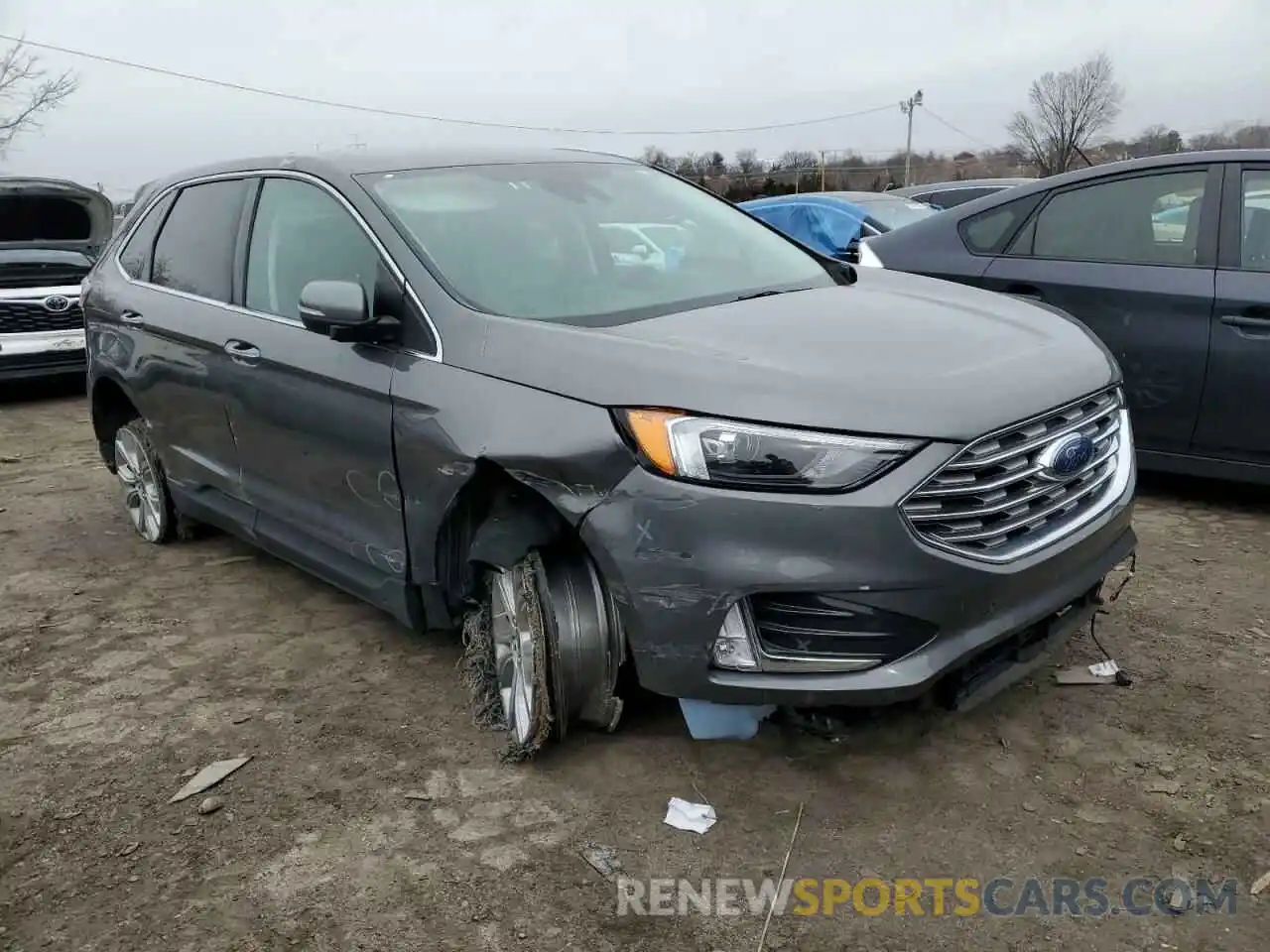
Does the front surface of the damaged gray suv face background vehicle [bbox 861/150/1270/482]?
no

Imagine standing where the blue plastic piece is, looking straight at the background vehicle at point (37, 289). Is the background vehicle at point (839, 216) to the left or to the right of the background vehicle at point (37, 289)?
right

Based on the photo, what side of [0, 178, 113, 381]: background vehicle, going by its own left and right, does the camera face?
front

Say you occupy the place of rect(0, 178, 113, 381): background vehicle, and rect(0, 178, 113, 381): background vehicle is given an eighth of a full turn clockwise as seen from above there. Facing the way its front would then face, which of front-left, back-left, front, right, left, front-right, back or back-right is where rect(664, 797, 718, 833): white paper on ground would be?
front-left

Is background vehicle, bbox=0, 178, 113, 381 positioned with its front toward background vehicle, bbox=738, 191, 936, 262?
no

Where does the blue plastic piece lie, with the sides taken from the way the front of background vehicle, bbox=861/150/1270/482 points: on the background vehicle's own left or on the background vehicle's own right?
on the background vehicle's own right

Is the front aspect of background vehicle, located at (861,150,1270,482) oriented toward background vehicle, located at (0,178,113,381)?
no

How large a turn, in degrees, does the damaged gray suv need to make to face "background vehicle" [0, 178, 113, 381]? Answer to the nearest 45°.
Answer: approximately 180°

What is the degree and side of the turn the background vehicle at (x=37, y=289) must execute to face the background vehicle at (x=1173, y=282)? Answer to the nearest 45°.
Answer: approximately 45° to its left

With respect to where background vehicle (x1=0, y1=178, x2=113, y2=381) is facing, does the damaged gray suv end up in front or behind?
in front

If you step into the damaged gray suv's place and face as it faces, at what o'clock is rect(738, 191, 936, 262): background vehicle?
The background vehicle is roughly at 8 o'clock from the damaged gray suv.

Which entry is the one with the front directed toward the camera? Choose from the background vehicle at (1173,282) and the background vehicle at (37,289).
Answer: the background vehicle at (37,289)
